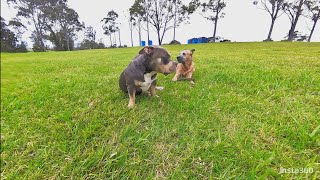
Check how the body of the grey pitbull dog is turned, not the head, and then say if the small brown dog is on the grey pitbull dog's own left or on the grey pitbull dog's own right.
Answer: on the grey pitbull dog's own left
